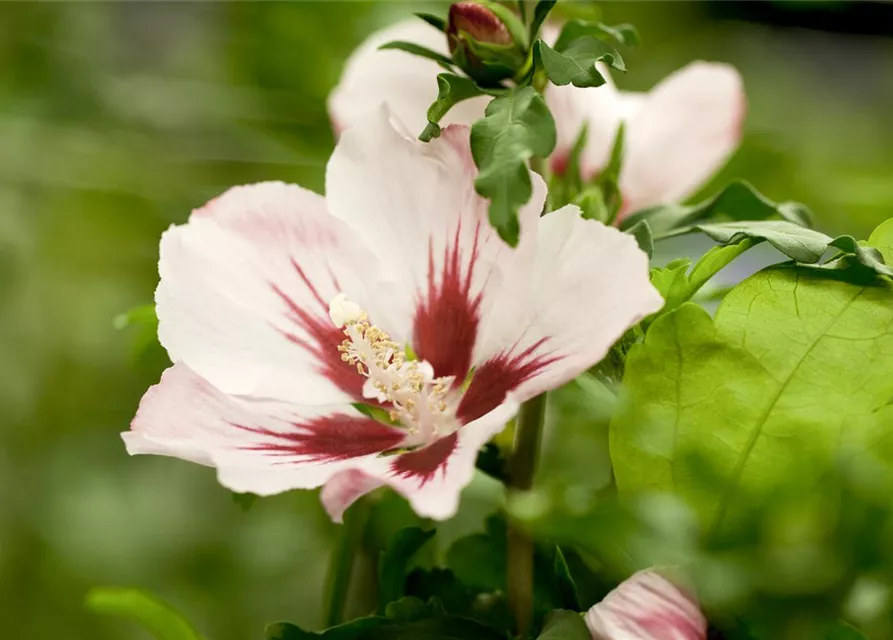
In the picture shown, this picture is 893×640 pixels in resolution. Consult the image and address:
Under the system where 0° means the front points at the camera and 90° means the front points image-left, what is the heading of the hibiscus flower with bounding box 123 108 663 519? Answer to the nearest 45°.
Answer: approximately 45°
